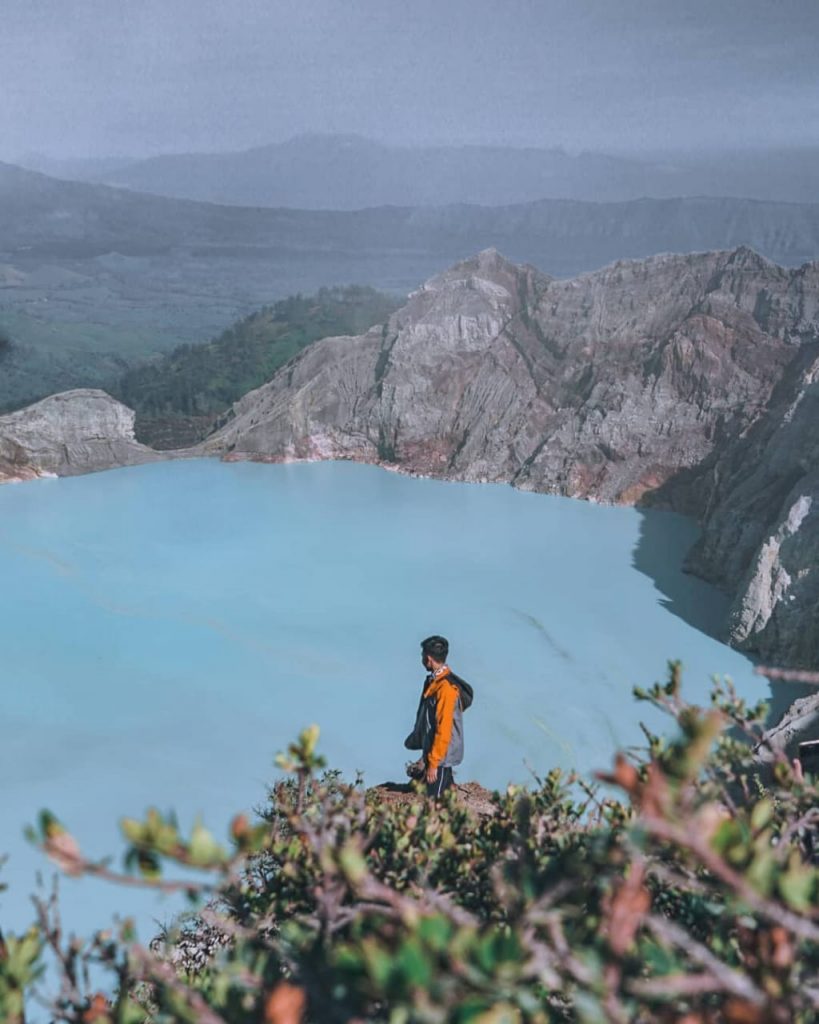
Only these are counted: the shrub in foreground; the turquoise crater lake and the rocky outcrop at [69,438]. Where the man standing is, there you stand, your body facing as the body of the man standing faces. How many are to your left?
1

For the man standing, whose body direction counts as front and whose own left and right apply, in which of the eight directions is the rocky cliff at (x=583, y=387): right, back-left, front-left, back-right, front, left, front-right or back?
right

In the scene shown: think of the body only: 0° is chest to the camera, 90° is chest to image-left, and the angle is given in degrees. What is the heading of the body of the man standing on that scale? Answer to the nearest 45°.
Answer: approximately 90°

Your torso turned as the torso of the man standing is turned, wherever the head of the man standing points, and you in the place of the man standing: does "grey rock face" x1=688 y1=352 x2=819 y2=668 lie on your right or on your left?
on your right

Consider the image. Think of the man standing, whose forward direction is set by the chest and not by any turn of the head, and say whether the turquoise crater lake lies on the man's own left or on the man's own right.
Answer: on the man's own right

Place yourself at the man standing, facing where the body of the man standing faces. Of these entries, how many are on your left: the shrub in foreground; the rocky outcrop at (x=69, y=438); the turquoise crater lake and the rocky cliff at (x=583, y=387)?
1

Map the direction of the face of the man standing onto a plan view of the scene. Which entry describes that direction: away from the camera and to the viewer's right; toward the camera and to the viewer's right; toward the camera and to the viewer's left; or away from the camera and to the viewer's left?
away from the camera and to the viewer's left

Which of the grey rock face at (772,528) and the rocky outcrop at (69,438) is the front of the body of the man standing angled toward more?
the rocky outcrop

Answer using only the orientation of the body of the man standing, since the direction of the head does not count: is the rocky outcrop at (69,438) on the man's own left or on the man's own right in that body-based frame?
on the man's own right

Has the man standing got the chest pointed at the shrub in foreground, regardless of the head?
no

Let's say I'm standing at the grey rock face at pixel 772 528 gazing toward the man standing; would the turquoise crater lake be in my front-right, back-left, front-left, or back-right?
front-right
